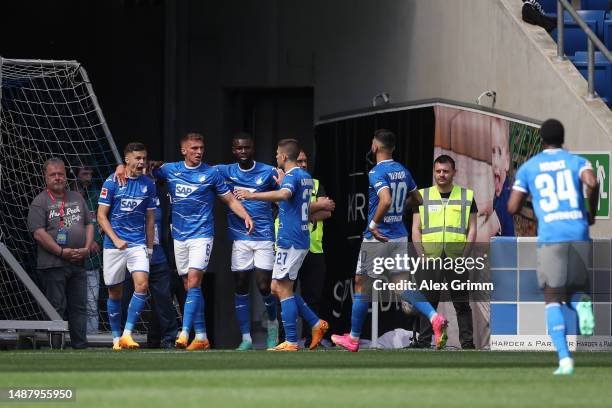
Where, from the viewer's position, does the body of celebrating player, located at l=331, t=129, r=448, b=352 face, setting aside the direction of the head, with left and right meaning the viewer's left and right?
facing away from the viewer and to the left of the viewer

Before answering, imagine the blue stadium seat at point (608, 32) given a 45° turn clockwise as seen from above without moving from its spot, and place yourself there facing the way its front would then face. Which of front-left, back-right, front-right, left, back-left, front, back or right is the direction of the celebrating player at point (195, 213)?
front-right

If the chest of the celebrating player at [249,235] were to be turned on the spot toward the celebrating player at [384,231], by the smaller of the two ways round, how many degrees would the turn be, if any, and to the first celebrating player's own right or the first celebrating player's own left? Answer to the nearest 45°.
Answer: approximately 45° to the first celebrating player's own left

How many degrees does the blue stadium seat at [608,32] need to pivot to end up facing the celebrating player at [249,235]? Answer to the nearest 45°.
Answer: approximately 90° to its right

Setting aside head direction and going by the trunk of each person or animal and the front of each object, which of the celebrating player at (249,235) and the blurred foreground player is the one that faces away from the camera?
the blurred foreground player

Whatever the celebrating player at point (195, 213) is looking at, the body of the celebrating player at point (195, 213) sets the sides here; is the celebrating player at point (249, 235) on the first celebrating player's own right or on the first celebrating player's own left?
on the first celebrating player's own left

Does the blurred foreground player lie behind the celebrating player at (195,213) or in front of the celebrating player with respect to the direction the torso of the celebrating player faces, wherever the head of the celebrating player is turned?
in front

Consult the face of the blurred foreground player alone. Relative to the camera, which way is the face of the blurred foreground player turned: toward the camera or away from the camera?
away from the camera

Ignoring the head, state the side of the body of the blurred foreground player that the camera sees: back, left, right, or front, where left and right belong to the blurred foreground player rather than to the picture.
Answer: back

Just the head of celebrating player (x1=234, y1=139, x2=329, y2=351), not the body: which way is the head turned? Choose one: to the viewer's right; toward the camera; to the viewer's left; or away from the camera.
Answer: to the viewer's left

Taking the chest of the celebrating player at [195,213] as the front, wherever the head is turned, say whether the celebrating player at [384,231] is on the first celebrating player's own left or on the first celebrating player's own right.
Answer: on the first celebrating player's own left
